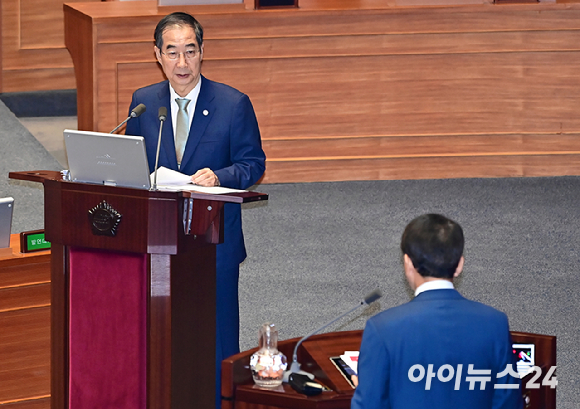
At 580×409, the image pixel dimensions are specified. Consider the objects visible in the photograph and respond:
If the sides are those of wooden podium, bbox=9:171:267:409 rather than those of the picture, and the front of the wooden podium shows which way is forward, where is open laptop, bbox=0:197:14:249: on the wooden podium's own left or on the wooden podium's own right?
on the wooden podium's own right

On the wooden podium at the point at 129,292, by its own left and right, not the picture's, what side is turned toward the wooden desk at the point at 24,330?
right

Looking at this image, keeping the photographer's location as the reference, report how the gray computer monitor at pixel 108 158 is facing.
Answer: facing away from the viewer and to the right of the viewer

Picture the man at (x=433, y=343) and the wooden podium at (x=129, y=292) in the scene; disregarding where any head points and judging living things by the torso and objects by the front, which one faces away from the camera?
the man

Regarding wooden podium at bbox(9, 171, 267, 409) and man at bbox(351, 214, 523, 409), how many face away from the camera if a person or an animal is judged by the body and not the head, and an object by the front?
1

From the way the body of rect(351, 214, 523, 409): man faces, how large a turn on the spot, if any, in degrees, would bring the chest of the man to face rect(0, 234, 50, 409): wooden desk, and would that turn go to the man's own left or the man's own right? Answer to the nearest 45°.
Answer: approximately 45° to the man's own left

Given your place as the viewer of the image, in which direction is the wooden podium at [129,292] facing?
facing the viewer and to the left of the viewer

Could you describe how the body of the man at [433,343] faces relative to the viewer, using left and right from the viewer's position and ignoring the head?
facing away from the viewer
